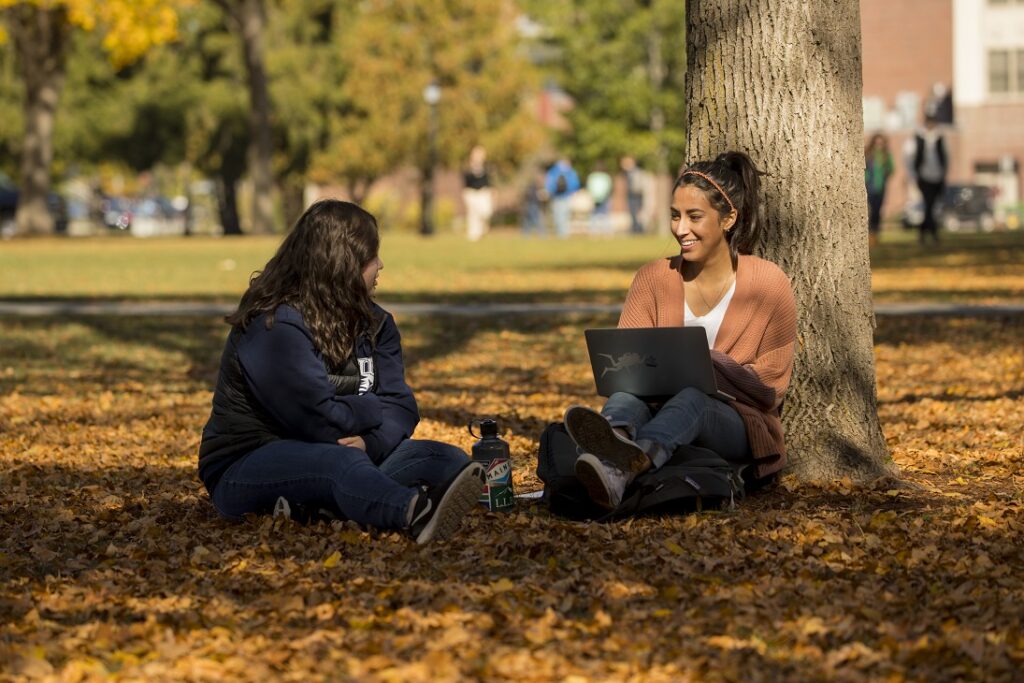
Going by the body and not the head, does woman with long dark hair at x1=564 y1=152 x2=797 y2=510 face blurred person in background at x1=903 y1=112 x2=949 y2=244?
no

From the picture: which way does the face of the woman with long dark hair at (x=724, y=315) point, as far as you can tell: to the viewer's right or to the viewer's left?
to the viewer's left

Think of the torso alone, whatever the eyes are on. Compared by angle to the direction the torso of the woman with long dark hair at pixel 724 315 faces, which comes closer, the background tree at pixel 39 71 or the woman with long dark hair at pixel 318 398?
the woman with long dark hair

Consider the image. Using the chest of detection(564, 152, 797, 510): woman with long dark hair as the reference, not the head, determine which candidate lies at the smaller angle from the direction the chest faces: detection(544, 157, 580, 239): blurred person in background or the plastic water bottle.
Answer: the plastic water bottle

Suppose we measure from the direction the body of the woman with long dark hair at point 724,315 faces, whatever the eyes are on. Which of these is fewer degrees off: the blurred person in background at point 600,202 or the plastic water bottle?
the plastic water bottle

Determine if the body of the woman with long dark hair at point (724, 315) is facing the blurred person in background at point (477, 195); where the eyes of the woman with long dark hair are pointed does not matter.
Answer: no

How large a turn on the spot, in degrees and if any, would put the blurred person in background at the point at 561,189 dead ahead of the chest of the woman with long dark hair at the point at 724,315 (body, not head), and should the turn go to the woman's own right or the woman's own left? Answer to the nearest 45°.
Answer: approximately 135° to the woman's own right

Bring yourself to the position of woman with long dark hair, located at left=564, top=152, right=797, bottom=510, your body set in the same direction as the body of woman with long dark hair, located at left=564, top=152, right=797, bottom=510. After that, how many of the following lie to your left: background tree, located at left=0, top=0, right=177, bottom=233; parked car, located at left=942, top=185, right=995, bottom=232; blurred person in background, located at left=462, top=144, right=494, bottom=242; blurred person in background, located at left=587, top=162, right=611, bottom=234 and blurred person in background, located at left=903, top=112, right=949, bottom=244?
0

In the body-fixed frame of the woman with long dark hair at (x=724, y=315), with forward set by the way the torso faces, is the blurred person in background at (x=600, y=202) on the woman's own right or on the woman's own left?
on the woman's own right

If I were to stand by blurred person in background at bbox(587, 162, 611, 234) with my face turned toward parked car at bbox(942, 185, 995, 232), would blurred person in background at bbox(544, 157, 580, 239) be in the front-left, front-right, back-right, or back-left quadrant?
back-right

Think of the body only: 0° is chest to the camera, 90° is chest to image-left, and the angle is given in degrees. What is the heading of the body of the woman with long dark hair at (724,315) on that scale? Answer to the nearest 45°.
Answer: approximately 45°

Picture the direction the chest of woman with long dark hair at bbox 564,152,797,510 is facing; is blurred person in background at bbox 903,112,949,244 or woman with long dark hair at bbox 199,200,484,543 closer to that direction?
the woman with long dark hair

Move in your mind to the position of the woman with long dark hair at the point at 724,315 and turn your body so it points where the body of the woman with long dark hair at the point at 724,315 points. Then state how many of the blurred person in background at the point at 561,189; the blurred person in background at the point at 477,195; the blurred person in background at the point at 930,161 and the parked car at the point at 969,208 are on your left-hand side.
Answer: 0

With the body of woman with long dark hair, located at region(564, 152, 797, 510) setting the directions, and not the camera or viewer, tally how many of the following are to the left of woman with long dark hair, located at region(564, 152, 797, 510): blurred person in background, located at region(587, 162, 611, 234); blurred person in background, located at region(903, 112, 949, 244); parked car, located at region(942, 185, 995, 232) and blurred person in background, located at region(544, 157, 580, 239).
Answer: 0

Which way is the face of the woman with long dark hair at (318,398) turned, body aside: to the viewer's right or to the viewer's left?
to the viewer's right

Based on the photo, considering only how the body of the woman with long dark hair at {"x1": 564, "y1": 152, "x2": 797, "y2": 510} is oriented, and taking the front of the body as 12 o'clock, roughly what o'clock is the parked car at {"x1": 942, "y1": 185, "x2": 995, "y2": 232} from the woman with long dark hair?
The parked car is roughly at 5 o'clock from the woman with long dark hair.

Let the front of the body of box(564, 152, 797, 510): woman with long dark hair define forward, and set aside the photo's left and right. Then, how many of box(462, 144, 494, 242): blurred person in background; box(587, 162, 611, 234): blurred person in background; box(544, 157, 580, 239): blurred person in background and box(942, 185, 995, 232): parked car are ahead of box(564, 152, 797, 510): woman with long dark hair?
0

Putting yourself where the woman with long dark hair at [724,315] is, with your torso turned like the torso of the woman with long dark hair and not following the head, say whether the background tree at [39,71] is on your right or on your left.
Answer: on your right
